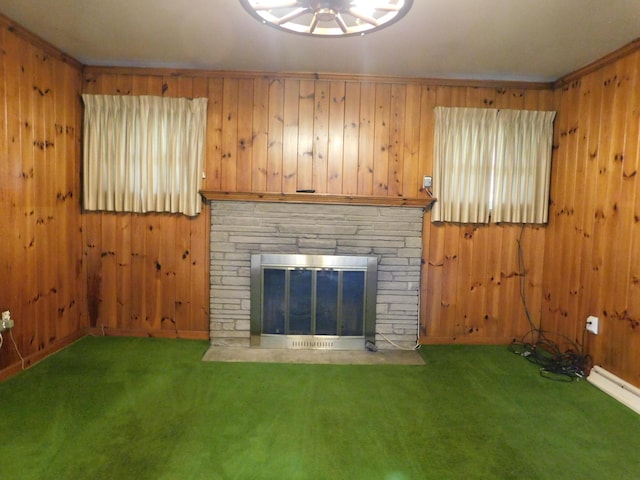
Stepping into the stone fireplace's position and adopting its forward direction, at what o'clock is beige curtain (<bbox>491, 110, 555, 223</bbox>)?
The beige curtain is roughly at 9 o'clock from the stone fireplace.

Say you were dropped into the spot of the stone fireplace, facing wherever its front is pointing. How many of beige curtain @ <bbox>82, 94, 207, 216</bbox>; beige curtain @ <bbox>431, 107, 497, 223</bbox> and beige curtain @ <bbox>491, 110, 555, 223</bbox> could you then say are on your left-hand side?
2

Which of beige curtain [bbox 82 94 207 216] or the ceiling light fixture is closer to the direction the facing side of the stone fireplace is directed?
the ceiling light fixture

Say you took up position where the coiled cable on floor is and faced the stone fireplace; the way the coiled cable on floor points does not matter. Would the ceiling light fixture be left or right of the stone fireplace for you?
left

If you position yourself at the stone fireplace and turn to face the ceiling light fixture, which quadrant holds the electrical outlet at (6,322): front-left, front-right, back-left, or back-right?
front-right

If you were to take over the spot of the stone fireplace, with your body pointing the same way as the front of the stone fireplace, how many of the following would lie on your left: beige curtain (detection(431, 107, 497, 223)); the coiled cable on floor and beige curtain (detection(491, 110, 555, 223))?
3

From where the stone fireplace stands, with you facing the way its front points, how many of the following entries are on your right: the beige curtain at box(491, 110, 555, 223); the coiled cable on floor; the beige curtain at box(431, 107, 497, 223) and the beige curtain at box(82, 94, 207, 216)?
1

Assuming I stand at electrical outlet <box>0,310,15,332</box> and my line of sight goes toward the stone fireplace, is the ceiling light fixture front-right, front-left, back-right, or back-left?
front-right

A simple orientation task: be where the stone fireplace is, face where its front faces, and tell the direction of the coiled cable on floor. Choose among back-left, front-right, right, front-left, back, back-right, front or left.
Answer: left

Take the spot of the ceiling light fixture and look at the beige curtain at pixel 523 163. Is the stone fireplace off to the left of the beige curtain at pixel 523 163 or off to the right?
left

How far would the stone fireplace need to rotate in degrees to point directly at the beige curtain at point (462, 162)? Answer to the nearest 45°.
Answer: approximately 90° to its left

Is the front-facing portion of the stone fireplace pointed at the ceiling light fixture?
yes

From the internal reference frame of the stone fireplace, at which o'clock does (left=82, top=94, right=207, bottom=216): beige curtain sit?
The beige curtain is roughly at 3 o'clock from the stone fireplace.

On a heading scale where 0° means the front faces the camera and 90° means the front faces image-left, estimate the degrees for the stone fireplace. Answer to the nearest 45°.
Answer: approximately 0°
